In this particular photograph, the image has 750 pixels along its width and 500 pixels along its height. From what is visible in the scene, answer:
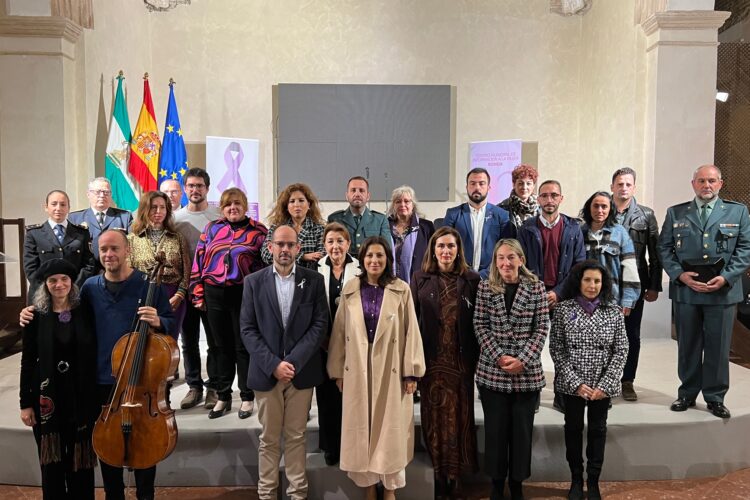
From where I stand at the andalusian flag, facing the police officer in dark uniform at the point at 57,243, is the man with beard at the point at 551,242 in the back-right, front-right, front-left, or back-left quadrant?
front-left

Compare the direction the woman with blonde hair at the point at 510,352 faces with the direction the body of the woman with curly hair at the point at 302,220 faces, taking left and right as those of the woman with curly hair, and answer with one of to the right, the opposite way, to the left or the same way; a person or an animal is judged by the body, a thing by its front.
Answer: the same way

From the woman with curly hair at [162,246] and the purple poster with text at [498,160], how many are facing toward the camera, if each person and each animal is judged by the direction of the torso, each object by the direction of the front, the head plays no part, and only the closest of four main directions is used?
2

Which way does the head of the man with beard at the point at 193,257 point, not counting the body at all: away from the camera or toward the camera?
toward the camera

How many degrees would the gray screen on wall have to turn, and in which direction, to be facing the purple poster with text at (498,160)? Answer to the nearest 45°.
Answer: approximately 90° to its left

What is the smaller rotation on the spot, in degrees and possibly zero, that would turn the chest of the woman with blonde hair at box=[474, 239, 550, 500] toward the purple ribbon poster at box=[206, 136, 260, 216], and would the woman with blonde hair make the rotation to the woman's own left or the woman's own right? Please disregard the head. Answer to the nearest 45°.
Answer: approximately 135° to the woman's own right

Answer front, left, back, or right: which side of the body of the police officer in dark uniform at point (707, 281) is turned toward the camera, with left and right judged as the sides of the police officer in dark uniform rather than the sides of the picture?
front

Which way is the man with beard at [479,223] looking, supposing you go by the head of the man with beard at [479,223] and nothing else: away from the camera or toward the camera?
toward the camera

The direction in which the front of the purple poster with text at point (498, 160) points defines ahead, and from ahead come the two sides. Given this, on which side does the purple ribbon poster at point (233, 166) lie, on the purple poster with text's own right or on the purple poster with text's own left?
on the purple poster with text's own right

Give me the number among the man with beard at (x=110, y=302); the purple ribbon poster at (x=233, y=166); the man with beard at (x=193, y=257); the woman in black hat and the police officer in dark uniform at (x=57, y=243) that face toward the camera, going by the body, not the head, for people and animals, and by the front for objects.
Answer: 5

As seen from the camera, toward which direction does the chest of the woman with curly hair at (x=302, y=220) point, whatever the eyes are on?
toward the camera

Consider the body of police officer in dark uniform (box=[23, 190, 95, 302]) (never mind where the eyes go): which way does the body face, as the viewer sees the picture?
toward the camera

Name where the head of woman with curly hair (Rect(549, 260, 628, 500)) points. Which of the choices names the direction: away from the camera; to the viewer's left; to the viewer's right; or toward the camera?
toward the camera
